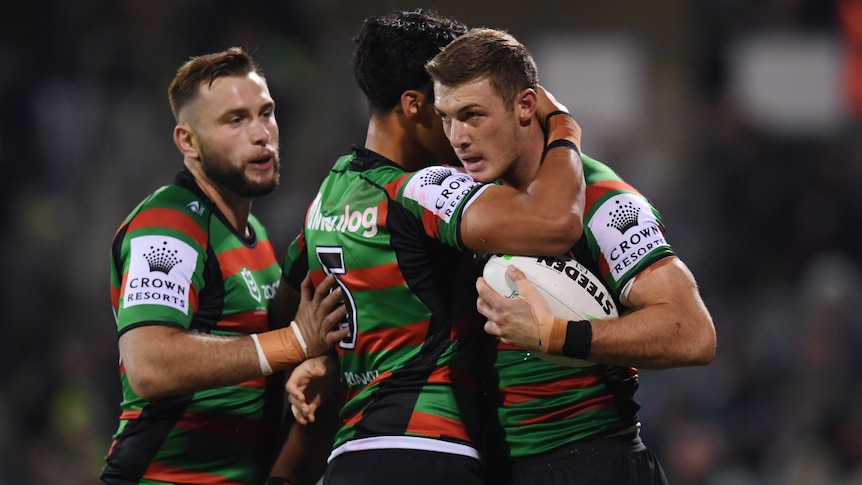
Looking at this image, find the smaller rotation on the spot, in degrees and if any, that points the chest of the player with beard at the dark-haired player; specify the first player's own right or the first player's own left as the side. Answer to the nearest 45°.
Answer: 0° — they already face them

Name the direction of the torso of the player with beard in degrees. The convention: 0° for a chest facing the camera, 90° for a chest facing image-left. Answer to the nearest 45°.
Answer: approximately 315°

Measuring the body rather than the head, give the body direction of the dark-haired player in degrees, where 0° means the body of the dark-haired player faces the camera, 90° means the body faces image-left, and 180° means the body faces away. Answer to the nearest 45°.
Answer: approximately 225°

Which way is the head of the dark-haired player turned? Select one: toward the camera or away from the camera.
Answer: away from the camera

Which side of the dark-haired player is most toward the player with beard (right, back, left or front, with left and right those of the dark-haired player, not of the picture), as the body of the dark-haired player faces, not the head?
left
